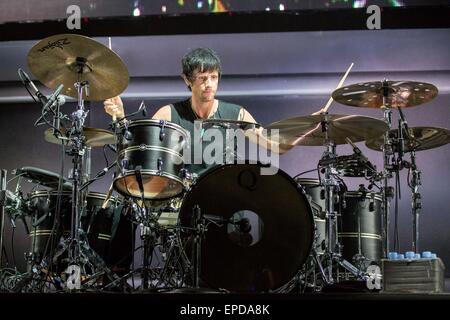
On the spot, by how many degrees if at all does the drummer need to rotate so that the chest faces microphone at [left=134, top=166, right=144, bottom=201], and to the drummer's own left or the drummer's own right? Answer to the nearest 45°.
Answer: approximately 45° to the drummer's own right

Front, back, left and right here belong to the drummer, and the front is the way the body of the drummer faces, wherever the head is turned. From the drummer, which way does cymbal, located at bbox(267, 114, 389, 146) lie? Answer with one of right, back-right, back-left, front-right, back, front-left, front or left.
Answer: front-left

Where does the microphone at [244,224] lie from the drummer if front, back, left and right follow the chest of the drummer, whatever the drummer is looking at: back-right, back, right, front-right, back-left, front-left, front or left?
front

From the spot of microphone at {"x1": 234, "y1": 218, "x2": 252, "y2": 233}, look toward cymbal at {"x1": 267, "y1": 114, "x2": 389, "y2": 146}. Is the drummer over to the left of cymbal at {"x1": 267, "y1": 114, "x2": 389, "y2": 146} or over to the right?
left

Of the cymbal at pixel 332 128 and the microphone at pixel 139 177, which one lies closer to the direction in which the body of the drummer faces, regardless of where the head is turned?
the microphone

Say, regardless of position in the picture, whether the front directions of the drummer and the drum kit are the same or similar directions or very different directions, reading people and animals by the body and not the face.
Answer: same or similar directions

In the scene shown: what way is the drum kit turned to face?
toward the camera
